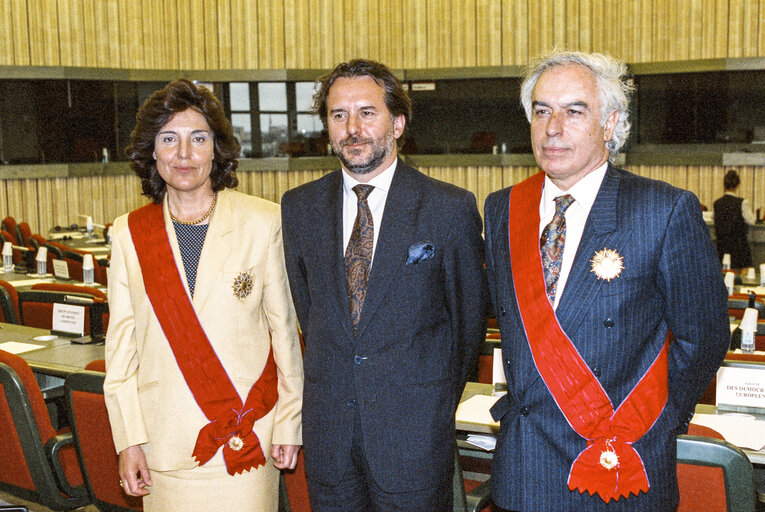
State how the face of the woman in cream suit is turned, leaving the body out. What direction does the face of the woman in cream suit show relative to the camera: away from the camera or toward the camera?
toward the camera

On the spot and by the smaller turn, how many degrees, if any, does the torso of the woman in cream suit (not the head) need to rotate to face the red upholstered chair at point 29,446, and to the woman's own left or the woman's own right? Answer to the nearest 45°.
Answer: approximately 135° to the woman's own right

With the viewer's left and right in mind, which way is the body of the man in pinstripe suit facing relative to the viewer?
facing the viewer and to the left of the viewer

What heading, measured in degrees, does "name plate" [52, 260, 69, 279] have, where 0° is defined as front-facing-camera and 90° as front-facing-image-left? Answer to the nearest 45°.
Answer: approximately 0°

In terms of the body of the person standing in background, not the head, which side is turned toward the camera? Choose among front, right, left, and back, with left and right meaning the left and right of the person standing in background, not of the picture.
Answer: back

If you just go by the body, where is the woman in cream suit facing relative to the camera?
toward the camera

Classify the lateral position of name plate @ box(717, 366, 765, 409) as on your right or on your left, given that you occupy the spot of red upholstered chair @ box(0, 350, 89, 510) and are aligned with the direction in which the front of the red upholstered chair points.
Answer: on your right

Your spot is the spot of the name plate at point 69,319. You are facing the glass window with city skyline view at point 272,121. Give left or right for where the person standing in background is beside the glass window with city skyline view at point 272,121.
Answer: right

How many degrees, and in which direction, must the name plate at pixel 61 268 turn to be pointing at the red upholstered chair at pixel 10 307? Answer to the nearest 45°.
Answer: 0° — it already faces it

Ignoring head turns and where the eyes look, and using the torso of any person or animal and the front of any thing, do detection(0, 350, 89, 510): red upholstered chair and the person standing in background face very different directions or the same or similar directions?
same or similar directions

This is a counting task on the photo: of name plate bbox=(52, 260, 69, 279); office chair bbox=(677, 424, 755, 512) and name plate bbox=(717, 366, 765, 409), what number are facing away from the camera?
1

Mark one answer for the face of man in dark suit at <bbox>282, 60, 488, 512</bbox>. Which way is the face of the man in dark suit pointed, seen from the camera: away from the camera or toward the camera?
toward the camera

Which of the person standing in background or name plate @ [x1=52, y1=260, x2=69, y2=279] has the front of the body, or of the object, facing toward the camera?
the name plate

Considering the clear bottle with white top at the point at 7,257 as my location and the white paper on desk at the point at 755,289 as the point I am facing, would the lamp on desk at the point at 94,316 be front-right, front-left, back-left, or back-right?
front-right

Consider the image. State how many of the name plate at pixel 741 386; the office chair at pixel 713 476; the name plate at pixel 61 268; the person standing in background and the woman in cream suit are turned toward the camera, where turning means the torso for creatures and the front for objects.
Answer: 3

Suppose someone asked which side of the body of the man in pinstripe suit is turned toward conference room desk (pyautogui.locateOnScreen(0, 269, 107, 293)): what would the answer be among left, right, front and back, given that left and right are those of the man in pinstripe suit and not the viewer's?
right

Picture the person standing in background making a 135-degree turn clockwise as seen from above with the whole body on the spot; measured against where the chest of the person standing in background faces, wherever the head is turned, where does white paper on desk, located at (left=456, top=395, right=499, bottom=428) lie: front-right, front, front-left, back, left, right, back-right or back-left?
front-right

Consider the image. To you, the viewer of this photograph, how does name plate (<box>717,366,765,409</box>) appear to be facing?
facing the viewer

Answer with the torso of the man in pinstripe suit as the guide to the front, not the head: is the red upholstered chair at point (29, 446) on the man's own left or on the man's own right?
on the man's own right

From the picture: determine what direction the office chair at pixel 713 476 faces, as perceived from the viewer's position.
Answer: facing away from the viewer
